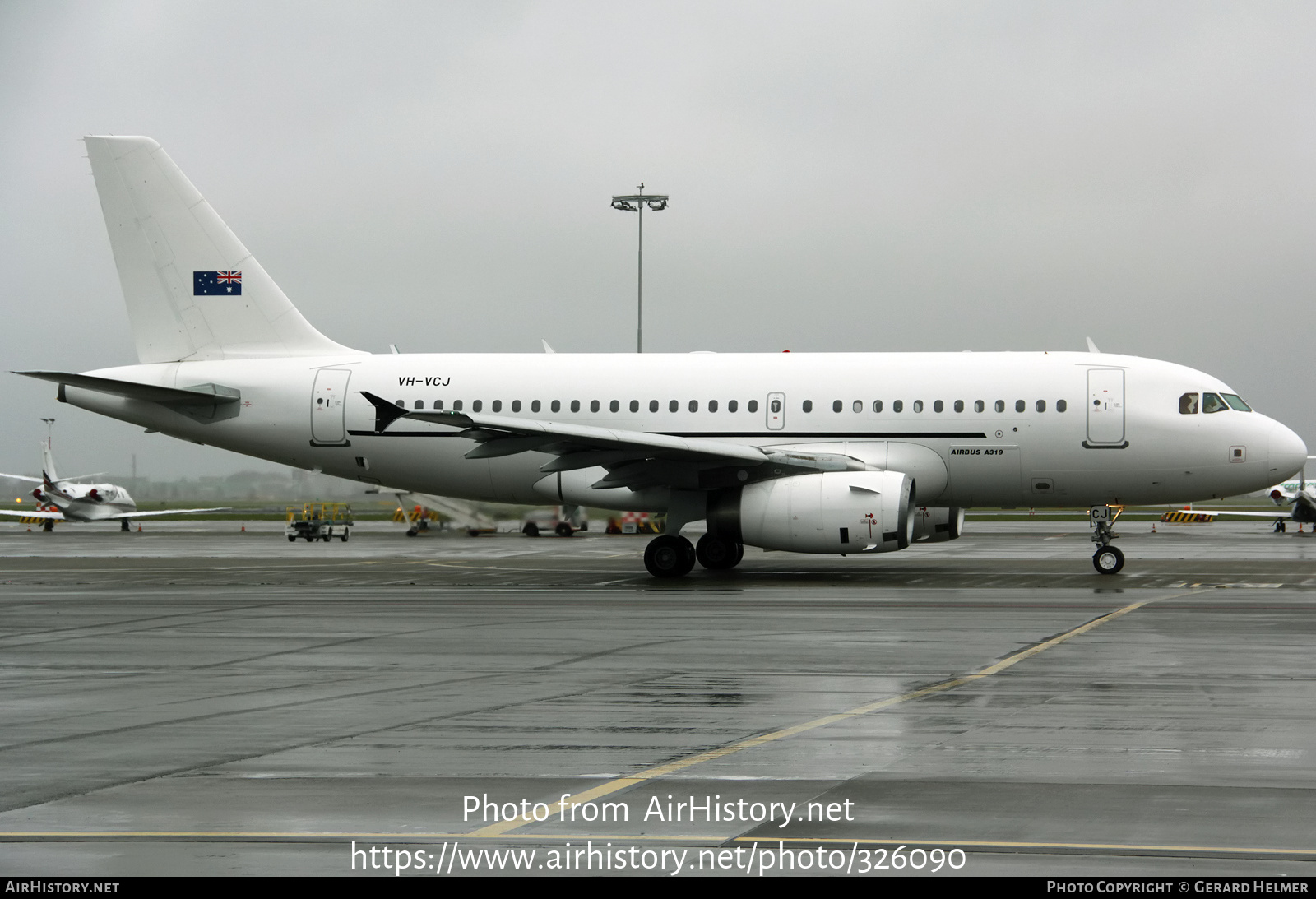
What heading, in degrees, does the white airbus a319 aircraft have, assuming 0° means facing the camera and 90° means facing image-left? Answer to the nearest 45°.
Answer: approximately 270°
